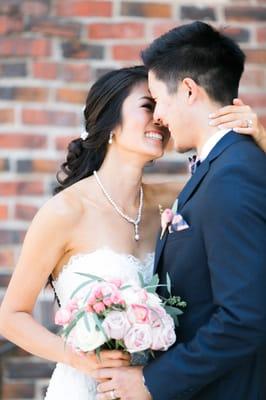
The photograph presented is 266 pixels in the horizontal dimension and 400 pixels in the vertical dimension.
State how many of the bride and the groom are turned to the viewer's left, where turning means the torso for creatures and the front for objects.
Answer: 1

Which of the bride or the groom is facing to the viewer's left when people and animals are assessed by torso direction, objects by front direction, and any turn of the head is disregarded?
the groom

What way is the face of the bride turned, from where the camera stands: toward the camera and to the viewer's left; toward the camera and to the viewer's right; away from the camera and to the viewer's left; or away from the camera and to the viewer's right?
toward the camera and to the viewer's right

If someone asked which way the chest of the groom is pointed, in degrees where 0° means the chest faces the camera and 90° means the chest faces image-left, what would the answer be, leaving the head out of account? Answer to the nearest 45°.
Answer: approximately 90°

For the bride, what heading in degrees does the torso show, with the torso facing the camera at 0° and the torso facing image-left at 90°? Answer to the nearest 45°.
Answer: approximately 315°
